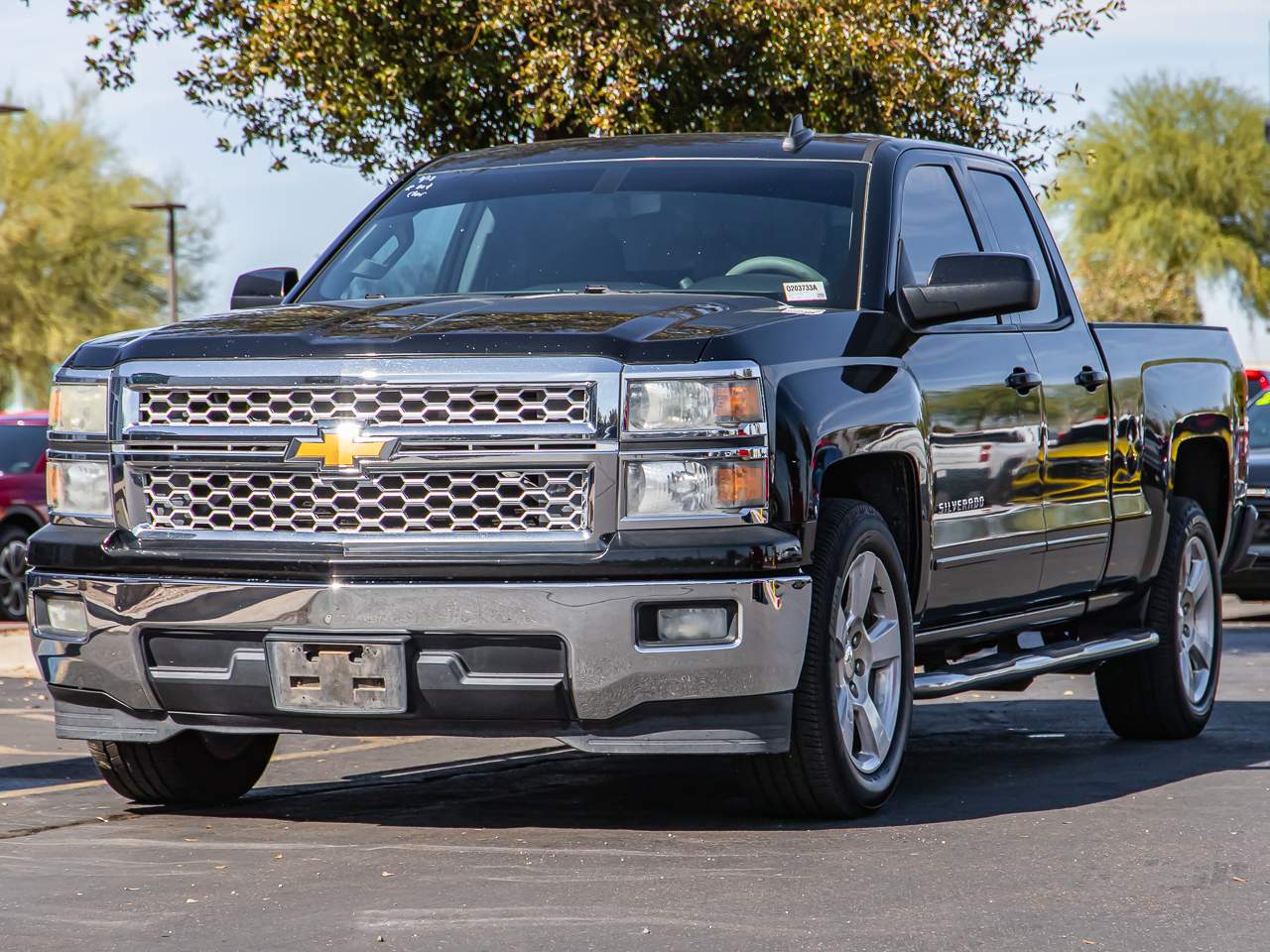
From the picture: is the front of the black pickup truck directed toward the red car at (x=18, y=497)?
no

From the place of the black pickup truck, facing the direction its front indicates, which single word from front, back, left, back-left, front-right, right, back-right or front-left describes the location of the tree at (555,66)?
back-right
